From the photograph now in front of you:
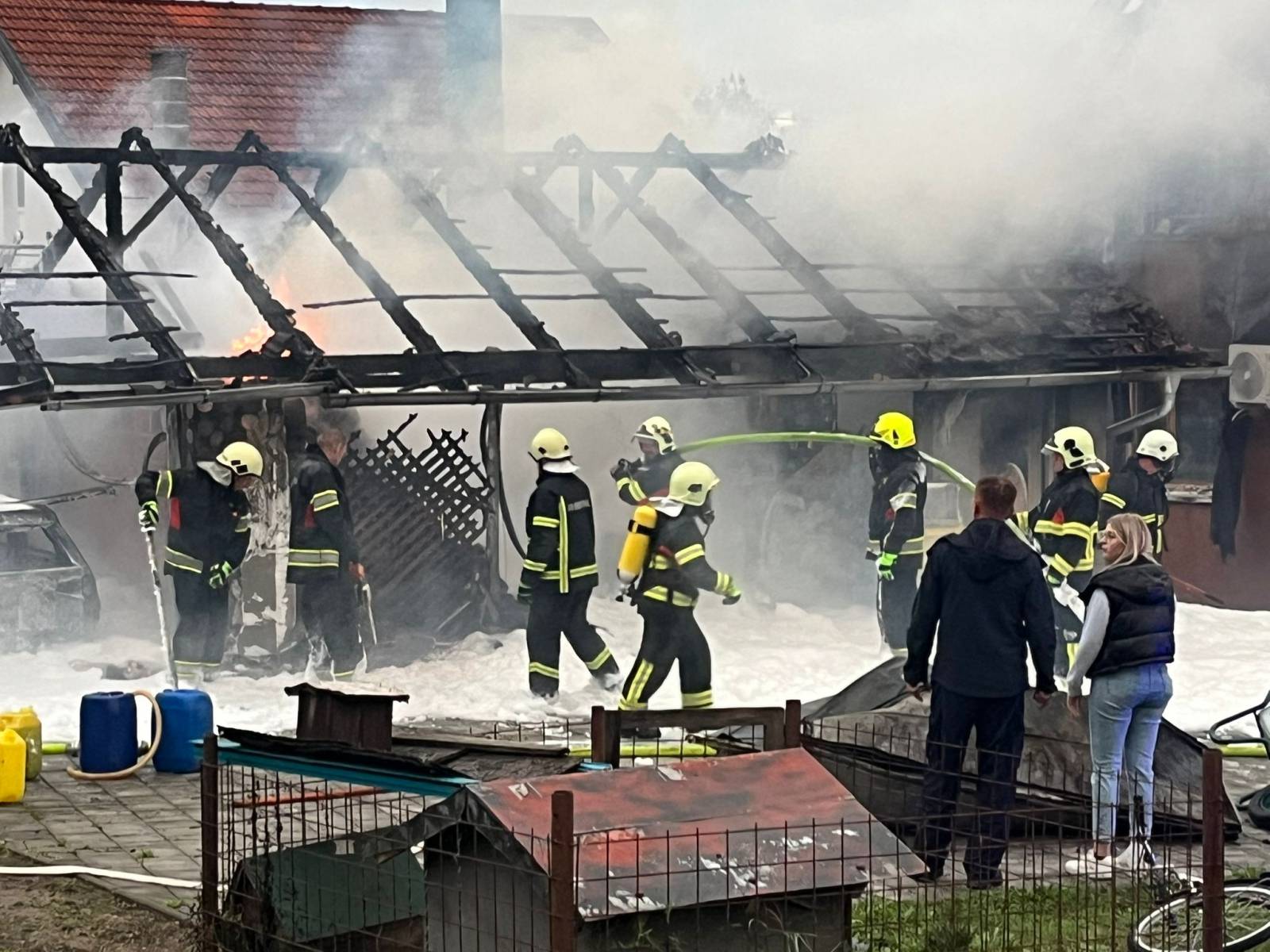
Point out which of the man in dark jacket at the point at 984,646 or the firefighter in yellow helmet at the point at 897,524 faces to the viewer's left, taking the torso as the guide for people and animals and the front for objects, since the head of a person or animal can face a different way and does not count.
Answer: the firefighter in yellow helmet

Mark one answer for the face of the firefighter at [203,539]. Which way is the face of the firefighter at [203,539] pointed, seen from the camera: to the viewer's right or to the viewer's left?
to the viewer's right

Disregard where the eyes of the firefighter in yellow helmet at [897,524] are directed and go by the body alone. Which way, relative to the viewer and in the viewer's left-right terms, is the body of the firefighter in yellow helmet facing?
facing to the left of the viewer

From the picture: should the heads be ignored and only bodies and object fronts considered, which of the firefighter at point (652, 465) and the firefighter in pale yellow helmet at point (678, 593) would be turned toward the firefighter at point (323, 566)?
the firefighter at point (652, 465)

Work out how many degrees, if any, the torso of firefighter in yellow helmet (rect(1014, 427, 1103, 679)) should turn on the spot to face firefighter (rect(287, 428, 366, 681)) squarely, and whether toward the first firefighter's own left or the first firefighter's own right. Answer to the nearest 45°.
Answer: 0° — they already face them

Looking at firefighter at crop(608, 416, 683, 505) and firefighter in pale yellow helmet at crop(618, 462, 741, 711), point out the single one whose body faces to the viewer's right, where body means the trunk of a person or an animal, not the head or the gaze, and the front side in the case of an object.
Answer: the firefighter in pale yellow helmet

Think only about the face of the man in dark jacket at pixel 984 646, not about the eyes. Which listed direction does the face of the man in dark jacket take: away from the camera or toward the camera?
away from the camera

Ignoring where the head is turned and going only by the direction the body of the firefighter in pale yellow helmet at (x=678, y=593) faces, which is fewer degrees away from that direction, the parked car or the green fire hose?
the green fire hose

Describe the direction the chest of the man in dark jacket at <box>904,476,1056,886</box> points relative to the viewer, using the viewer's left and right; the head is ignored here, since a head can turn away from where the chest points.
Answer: facing away from the viewer

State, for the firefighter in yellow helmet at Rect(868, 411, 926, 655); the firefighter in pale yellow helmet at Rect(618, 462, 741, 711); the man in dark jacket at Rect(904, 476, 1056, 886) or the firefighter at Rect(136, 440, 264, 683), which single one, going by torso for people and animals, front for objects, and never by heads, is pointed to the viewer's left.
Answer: the firefighter in yellow helmet
